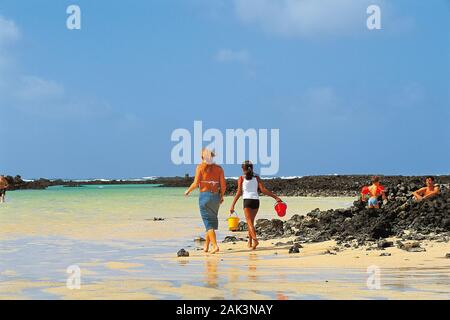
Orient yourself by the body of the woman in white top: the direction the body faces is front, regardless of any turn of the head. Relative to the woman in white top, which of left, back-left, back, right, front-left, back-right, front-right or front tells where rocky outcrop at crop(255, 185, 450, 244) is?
front-right

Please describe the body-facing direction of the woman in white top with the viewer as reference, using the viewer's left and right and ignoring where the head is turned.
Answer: facing away from the viewer

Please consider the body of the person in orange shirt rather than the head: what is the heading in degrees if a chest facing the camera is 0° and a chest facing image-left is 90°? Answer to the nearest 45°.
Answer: approximately 180°

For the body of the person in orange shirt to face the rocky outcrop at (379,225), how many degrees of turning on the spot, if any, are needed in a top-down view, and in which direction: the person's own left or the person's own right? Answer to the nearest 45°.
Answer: approximately 45° to the person's own right

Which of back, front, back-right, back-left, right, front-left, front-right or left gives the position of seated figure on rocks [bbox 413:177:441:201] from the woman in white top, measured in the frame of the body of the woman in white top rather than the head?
front-right
